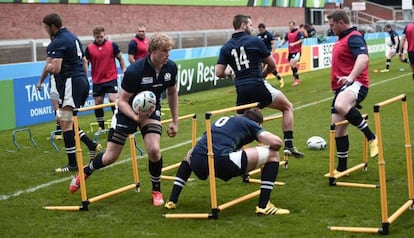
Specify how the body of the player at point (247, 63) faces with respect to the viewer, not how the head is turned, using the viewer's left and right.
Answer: facing away from the viewer and to the right of the viewer

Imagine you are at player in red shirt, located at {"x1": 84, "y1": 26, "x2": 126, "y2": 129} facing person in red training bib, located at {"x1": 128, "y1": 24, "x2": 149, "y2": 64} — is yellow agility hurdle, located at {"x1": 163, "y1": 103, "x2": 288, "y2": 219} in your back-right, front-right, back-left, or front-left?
back-right

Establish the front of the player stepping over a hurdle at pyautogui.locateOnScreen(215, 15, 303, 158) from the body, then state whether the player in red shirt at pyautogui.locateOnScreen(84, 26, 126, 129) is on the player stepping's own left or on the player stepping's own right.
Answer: on the player stepping's own left

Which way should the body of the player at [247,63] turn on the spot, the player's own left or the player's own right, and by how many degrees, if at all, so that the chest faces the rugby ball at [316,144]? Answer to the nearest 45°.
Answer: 0° — they already face it

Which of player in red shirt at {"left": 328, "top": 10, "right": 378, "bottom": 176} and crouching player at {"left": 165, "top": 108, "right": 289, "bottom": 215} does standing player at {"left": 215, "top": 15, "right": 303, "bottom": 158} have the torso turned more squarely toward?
the player in red shirt

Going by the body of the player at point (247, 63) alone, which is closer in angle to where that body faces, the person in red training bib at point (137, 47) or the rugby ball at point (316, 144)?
the rugby ball

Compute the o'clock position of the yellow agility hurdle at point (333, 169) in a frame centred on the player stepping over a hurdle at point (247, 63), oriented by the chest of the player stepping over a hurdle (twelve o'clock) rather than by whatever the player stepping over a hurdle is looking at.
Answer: The yellow agility hurdle is roughly at 3 o'clock from the player stepping over a hurdle.

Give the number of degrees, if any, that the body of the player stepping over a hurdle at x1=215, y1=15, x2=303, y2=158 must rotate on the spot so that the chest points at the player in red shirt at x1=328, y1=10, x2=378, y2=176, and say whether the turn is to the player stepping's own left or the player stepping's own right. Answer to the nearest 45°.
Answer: approximately 45° to the player stepping's own right

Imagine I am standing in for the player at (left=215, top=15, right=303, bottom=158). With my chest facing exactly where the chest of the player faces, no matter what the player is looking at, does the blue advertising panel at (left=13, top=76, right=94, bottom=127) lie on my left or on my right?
on my left

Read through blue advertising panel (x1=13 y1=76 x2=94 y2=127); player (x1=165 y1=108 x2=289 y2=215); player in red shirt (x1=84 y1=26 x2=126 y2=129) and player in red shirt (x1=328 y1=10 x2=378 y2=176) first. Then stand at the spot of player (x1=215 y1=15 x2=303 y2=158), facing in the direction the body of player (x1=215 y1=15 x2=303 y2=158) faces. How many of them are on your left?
2

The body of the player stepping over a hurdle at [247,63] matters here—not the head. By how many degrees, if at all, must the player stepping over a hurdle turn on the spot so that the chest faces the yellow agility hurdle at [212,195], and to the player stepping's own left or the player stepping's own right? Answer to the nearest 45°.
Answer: approximately 135° to the player stepping's own right

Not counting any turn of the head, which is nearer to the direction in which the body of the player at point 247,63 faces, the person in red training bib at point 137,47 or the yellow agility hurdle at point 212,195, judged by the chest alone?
the person in red training bib
